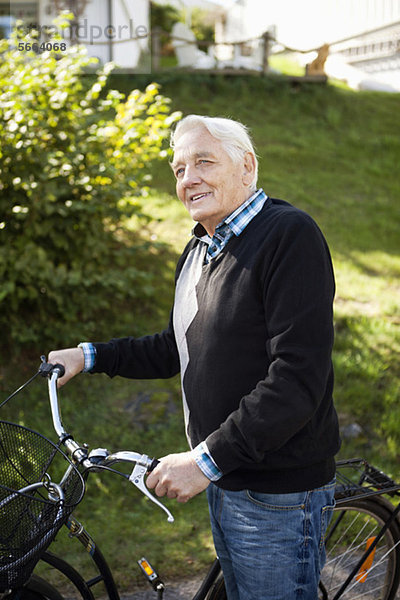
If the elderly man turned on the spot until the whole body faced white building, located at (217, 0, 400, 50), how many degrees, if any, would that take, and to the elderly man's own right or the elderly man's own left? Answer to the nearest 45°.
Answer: approximately 135° to the elderly man's own right

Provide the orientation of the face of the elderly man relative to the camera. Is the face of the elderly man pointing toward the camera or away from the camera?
toward the camera

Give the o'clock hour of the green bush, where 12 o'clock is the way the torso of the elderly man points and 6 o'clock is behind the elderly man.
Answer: The green bush is roughly at 4 o'clock from the elderly man.

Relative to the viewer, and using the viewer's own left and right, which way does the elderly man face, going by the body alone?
facing the viewer and to the left of the viewer
